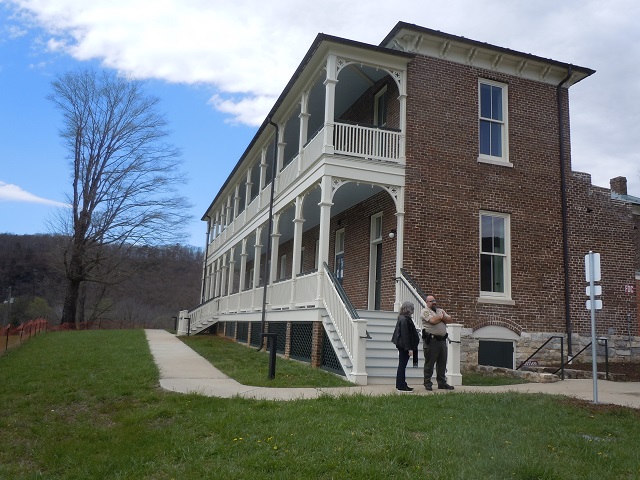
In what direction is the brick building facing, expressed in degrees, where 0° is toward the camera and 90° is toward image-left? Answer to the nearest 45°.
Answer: approximately 45°
